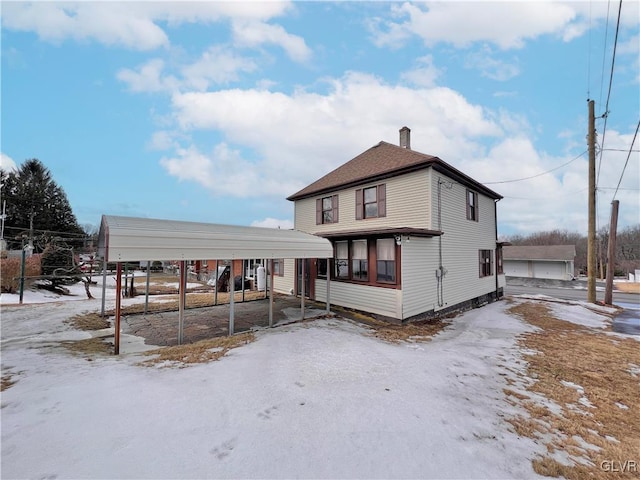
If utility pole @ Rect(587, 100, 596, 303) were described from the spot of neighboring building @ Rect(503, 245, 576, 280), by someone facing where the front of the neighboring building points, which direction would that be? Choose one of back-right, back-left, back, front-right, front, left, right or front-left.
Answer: front

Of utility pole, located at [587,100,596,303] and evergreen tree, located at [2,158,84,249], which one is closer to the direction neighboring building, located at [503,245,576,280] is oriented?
the utility pole

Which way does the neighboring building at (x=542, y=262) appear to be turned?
toward the camera

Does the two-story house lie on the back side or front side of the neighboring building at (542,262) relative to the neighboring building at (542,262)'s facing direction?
on the front side
